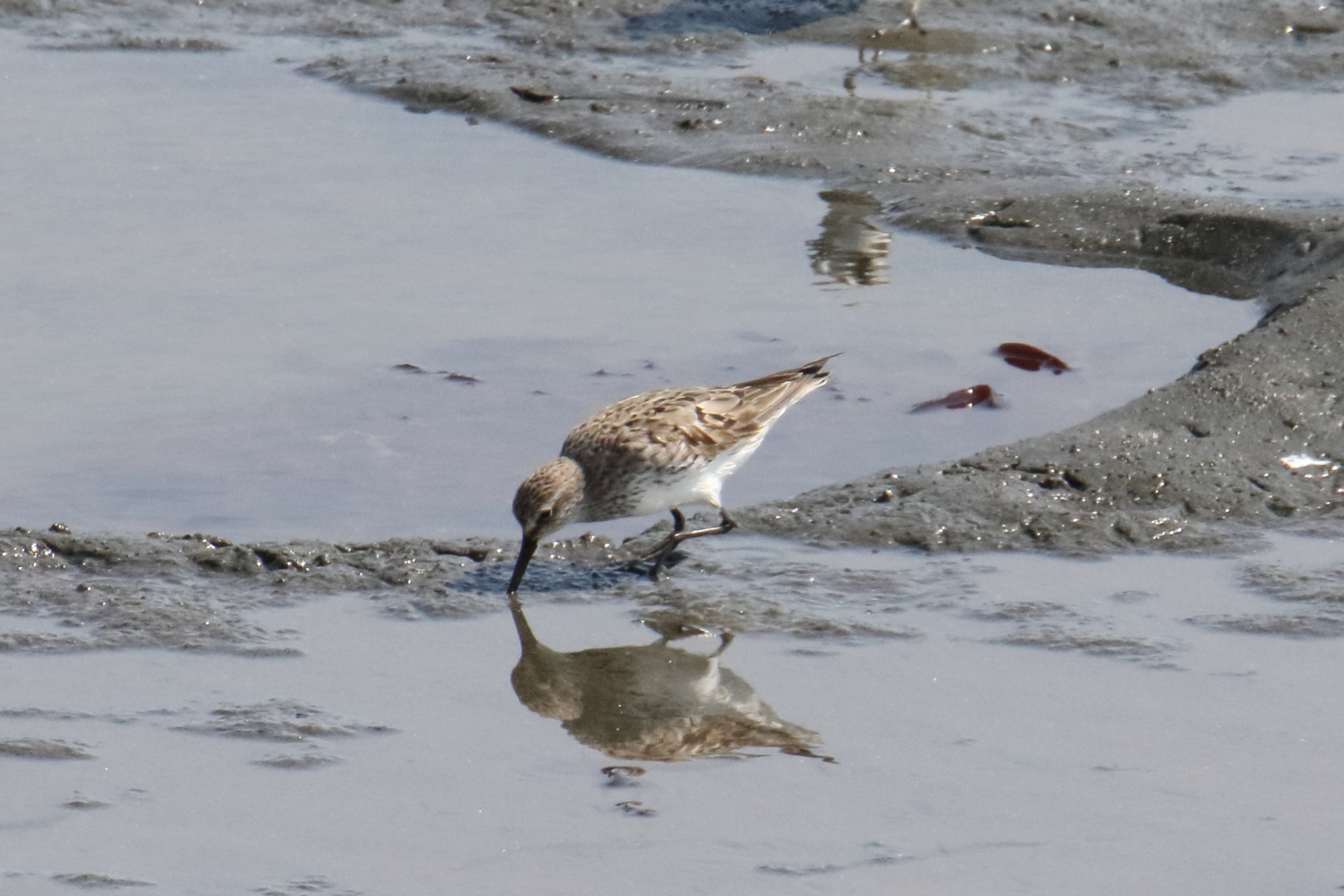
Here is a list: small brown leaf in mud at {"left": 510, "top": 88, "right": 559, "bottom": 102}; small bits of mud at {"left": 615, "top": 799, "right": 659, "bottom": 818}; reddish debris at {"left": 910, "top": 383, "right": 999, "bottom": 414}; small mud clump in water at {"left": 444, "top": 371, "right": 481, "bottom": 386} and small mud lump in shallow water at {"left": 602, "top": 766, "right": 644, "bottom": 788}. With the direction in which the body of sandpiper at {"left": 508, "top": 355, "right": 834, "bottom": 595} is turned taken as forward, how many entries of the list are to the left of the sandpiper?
2

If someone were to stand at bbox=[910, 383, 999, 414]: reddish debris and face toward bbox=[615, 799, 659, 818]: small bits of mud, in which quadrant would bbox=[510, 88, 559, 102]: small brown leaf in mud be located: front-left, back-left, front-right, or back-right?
back-right

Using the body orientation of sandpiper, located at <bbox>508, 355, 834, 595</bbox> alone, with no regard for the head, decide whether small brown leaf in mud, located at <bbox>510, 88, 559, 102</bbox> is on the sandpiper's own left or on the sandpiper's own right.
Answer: on the sandpiper's own right

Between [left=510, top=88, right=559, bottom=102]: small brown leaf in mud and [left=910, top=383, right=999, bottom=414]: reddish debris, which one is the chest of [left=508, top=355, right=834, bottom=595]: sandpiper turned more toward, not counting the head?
the small brown leaf in mud

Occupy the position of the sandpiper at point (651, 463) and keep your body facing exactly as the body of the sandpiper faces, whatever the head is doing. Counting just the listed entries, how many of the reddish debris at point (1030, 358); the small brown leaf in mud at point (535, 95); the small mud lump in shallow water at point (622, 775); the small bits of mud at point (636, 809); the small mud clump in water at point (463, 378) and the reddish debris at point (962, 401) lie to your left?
2

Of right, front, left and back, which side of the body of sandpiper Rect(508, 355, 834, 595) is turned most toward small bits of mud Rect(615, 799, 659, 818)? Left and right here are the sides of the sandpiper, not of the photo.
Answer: left

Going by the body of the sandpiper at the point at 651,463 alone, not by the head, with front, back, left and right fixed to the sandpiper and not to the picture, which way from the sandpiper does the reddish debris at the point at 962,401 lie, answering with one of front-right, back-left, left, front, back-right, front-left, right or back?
back-right

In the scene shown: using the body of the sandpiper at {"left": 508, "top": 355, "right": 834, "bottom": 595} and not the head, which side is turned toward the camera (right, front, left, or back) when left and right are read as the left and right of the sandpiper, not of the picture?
left

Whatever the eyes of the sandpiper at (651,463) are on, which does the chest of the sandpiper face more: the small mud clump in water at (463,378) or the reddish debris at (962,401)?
the small mud clump in water

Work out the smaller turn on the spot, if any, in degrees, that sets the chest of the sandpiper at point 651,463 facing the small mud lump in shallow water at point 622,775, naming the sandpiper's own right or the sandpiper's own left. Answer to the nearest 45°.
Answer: approximately 90° to the sandpiper's own left

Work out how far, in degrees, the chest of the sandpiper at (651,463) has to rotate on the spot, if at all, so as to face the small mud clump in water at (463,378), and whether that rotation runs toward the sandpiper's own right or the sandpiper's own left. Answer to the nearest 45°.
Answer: approximately 45° to the sandpiper's own right

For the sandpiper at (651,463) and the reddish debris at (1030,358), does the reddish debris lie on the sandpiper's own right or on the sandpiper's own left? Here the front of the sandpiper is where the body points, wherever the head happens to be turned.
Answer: on the sandpiper's own right
